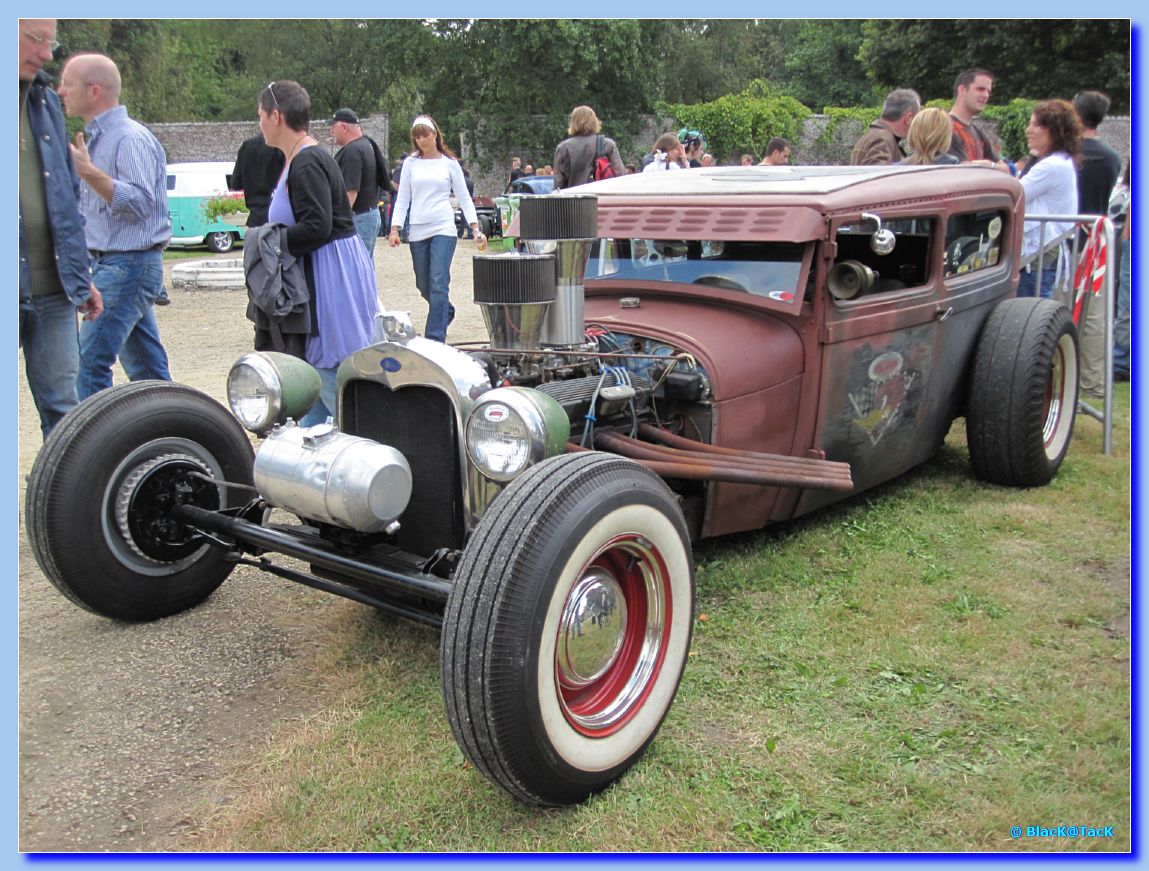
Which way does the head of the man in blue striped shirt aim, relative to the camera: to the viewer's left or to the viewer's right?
to the viewer's left

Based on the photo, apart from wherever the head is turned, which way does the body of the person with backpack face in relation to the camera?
away from the camera

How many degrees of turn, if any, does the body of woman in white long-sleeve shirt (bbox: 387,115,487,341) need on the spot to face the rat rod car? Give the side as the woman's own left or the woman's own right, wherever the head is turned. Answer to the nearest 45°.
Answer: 0° — they already face it

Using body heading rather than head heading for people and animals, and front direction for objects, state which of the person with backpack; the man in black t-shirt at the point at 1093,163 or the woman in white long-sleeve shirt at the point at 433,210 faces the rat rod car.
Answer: the woman in white long-sleeve shirt

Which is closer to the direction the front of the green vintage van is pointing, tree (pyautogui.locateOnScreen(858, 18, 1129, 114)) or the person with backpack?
the tree

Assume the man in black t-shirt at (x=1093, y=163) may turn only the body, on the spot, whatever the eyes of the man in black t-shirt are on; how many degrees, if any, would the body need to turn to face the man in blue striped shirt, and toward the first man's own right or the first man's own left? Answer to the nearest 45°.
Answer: approximately 135° to the first man's own left

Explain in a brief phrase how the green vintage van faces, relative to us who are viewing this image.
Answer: facing to the right of the viewer

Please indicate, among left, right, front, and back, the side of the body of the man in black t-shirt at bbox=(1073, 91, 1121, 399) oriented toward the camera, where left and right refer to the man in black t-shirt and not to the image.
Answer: back

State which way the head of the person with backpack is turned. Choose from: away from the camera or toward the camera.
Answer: away from the camera

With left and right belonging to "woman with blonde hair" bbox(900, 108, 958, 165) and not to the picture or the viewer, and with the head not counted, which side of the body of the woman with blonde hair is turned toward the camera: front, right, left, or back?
back
